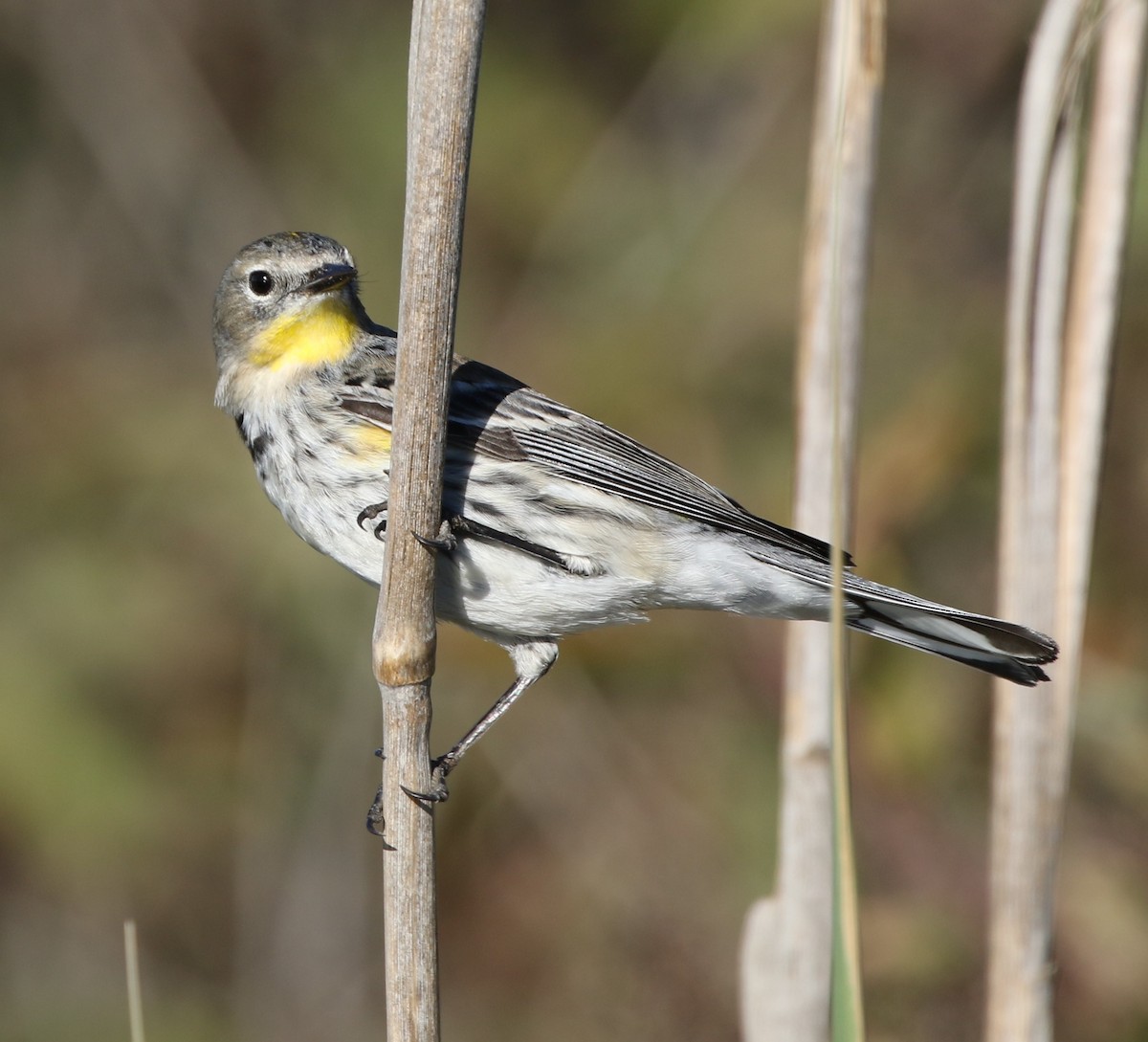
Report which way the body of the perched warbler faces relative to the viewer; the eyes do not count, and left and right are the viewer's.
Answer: facing to the left of the viewer

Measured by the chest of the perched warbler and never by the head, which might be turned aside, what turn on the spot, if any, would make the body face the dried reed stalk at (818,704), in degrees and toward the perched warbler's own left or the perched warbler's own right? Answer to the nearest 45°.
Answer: approximately 135° to the perched warbler's own right
